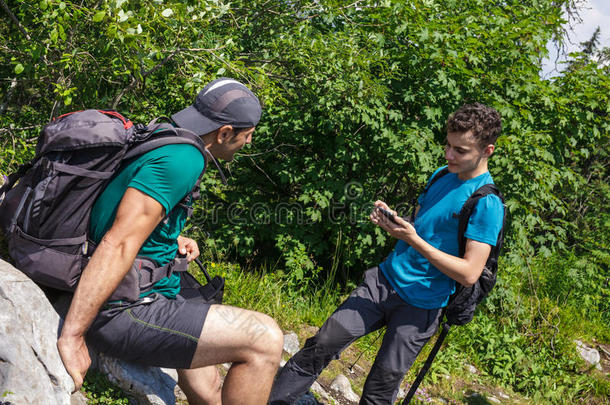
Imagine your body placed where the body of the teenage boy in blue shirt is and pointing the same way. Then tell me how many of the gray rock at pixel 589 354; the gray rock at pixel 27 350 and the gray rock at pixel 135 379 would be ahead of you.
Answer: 2

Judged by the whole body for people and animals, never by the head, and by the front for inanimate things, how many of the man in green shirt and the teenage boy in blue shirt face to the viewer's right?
1

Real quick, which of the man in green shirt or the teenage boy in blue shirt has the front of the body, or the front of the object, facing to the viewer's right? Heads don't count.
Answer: the man in green shirt

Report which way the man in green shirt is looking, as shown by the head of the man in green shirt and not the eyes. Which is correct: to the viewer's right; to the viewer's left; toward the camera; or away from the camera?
to the viewer's right

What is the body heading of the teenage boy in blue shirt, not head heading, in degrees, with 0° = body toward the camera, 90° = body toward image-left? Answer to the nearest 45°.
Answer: approximately 45°

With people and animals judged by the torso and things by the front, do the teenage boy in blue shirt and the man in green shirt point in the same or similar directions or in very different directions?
very different directions

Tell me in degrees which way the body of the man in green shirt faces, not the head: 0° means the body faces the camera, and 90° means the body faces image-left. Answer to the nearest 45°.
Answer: approximately 270°
